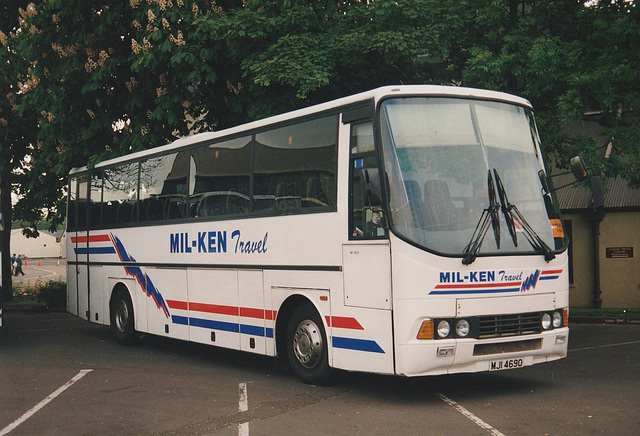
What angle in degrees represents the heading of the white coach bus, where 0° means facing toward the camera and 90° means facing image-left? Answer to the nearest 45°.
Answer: approximately 315°

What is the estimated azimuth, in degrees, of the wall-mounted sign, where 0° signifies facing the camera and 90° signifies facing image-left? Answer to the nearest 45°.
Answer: approximately 0°

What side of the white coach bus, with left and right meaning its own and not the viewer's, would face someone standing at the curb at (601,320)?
left

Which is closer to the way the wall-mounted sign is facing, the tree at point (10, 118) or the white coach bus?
the white coach bus

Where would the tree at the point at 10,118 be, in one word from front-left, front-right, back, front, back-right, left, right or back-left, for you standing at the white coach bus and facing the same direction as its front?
back

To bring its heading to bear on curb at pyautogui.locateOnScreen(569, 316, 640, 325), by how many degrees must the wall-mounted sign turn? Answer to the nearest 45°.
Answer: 0° — it already faces it

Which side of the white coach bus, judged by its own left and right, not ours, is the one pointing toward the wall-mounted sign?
left

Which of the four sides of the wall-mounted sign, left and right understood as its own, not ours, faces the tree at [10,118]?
right
